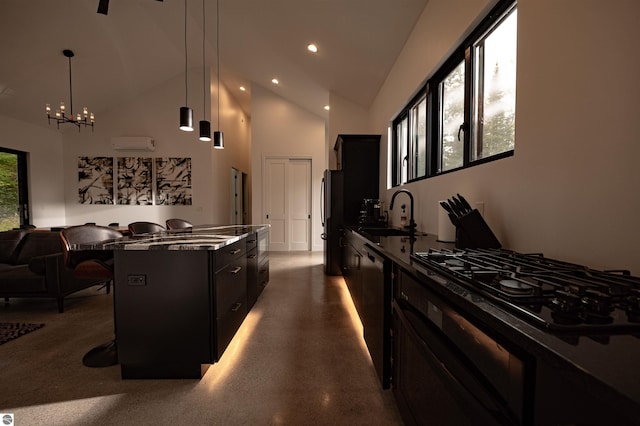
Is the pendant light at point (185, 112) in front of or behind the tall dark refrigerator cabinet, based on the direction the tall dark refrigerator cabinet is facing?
in front

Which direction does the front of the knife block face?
to the viewer's left

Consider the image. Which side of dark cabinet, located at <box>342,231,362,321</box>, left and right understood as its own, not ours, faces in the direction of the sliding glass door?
front

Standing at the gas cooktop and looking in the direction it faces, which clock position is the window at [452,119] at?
The window is roughly at 4 o'clock from the gas cooktop.

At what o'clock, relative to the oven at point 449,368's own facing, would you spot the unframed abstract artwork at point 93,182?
The unframed abstract artwork is roughly at 2 o'clock from the oven.

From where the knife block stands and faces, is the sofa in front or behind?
in front

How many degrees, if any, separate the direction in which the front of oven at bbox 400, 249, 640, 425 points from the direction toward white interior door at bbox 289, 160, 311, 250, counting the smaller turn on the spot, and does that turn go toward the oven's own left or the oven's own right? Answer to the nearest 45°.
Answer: approximately 90° to the oven's own right

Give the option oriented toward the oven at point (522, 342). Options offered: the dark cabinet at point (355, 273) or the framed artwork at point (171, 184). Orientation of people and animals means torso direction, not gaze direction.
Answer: the framed artwork

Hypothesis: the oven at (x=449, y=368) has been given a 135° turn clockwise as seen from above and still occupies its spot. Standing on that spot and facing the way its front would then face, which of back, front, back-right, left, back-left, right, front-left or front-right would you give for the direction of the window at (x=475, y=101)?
front

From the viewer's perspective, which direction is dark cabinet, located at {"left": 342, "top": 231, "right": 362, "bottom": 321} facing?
to the viewer's left

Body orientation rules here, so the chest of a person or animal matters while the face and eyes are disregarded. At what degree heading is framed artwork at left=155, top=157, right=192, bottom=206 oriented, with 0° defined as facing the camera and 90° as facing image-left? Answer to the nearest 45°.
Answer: approximately 0°
